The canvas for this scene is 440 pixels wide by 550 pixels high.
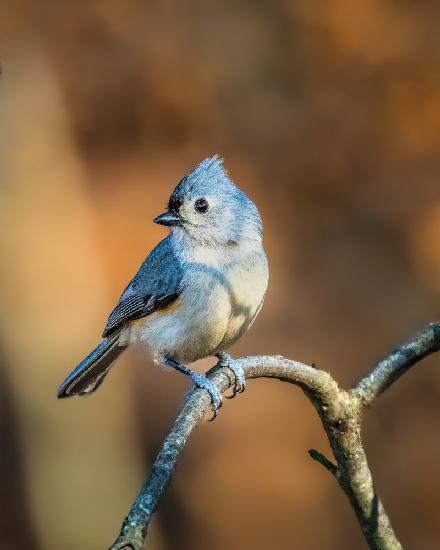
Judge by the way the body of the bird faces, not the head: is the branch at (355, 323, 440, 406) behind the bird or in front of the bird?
in front
